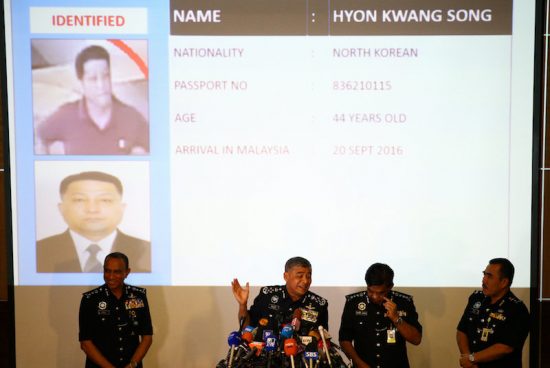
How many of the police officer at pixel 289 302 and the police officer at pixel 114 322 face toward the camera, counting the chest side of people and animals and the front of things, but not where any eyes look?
2

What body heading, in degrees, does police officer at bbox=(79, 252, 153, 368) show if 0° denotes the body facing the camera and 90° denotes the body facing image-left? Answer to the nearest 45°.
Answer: approximately 0°

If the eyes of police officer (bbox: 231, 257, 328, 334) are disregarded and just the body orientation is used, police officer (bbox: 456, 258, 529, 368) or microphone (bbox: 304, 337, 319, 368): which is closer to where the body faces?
the microphone

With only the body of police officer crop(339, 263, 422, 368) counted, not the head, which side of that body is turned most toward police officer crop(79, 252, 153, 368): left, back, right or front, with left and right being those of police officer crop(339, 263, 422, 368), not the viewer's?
right

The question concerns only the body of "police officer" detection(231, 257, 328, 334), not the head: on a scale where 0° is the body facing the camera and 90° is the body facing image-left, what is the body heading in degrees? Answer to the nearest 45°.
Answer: approximately 0°

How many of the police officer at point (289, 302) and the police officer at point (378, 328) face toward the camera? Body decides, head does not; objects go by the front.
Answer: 2
